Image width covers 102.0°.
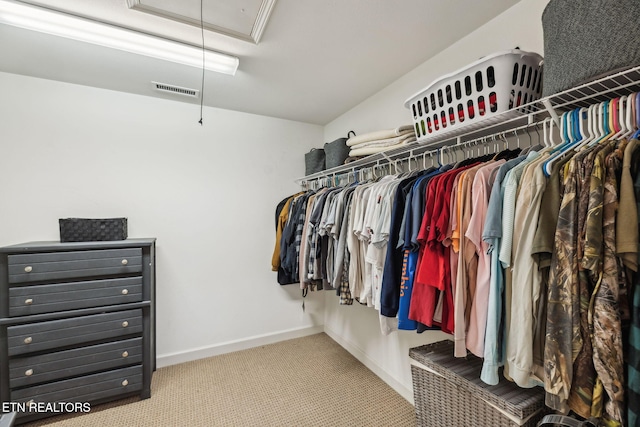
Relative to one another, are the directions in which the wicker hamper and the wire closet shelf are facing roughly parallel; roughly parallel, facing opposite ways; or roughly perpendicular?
roughly parallel

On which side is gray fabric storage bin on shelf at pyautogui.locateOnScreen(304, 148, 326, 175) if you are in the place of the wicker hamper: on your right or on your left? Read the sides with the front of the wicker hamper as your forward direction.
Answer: on your right

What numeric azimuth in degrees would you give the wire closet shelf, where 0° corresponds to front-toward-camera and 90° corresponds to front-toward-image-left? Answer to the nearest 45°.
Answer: approximately 45°

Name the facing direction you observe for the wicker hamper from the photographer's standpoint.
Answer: facing the viewer and to the left of the viewer

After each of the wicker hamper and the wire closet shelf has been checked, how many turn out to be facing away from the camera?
0
